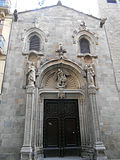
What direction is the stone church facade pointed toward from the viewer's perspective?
toward the camera
